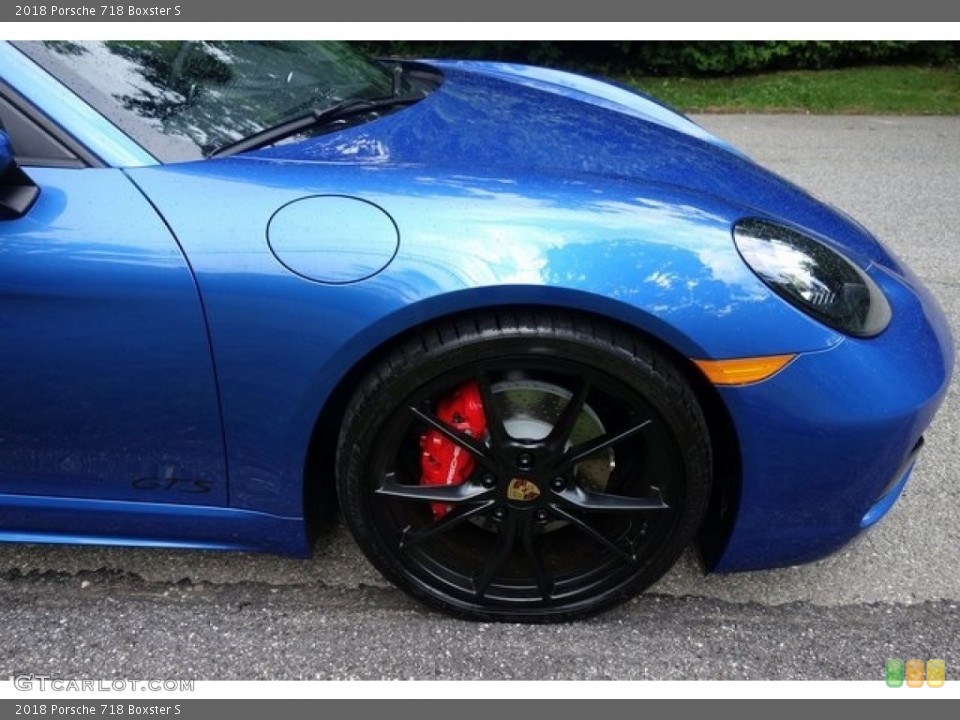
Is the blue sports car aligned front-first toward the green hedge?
no

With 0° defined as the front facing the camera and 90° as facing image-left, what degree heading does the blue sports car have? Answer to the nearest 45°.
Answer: approximately 270°
